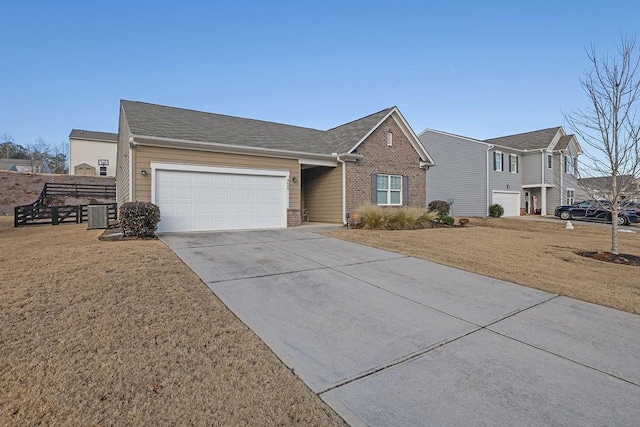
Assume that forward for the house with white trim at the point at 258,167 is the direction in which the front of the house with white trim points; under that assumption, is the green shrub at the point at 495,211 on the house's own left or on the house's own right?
on the house's own left

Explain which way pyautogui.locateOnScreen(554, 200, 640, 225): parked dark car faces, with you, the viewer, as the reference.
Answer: facing to the left of the viewer

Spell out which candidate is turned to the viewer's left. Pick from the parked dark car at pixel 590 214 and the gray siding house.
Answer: the parked dark car

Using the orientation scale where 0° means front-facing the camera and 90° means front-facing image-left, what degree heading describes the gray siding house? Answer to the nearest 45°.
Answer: approximately 315°

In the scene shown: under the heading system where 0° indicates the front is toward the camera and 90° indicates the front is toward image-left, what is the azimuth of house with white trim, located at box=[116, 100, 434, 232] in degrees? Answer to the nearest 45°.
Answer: approximately 315°

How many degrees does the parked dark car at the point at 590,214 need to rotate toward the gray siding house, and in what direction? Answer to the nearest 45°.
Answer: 0° — it already faces it

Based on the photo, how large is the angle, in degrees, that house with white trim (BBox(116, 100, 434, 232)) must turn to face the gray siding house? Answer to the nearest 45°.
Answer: approximately 90° to its left
